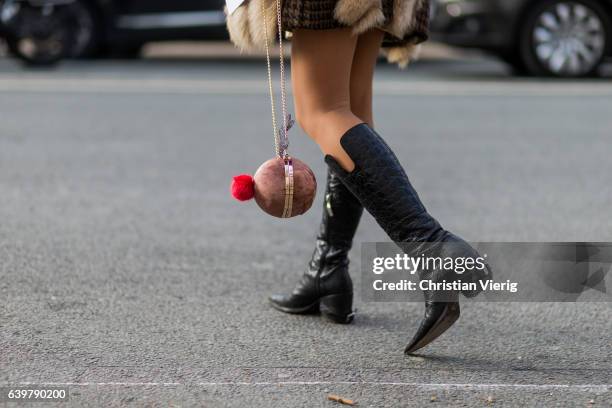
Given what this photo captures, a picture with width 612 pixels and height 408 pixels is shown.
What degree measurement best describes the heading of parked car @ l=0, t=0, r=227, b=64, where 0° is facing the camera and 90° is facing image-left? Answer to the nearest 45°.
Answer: approximately 90°

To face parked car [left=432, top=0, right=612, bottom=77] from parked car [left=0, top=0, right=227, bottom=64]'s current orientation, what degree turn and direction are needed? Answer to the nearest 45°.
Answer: approximately 135° to its left
